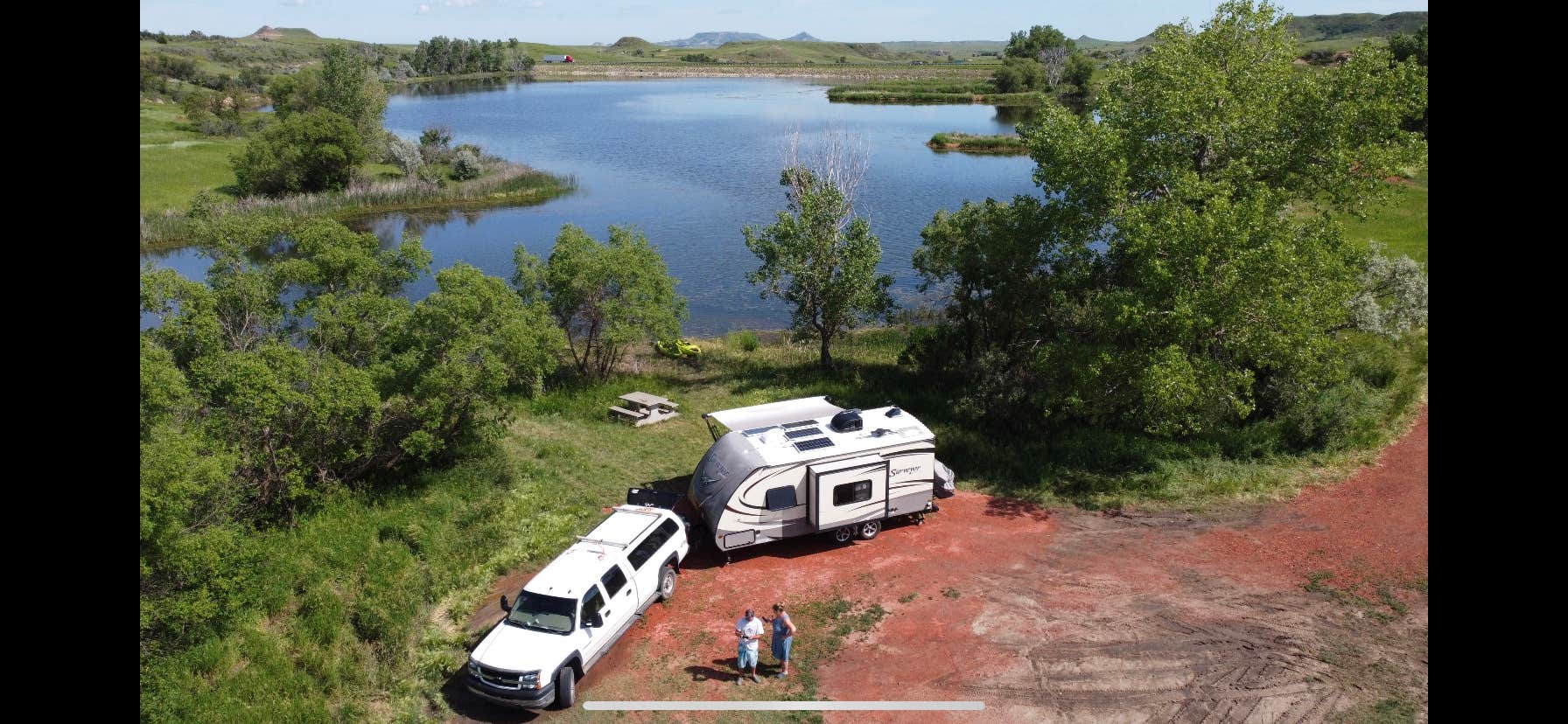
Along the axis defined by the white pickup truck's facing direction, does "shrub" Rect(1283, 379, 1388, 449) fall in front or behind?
behind

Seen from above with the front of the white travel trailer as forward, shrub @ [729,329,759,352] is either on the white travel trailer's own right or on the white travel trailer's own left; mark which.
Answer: on the white travel trailer's own right

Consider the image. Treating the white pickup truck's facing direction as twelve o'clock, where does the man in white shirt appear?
The man in white shirt is roughly at 8 o'clock from the white pickup truck.

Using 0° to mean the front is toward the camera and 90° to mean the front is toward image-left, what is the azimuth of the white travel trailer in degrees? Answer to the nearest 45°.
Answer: approximately 45°

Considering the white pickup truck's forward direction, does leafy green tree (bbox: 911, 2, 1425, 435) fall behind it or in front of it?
behind

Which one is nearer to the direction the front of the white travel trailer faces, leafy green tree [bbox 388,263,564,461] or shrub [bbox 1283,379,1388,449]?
the leafy green tree

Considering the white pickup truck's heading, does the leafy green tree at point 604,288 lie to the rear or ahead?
to the rear

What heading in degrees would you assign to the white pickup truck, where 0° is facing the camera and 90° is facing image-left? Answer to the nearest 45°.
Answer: approximately 45°

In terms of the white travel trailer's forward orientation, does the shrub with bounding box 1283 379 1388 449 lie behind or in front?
behind
